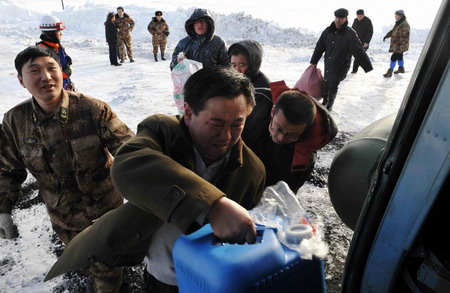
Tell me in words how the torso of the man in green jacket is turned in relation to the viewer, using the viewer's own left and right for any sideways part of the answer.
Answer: facing the viewer and to the right of the viewer

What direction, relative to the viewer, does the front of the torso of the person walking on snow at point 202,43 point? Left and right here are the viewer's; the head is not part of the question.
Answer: facing the viewer

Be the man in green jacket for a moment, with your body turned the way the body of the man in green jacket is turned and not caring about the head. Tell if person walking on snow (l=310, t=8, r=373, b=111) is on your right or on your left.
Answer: on your left

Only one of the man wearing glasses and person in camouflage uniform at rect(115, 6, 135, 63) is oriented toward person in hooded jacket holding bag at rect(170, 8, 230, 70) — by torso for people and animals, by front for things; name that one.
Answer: person in camouflage uniform at rect(115, 6, 135, 63)

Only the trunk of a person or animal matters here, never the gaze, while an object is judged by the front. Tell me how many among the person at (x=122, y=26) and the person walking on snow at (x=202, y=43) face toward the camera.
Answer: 2

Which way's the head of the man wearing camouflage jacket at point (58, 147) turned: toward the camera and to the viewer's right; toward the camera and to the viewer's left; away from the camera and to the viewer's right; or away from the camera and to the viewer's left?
toward the camera and to the viewer's right

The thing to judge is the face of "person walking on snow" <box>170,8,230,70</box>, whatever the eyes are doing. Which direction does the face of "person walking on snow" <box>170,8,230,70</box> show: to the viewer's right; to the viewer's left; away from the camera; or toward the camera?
toward the camera

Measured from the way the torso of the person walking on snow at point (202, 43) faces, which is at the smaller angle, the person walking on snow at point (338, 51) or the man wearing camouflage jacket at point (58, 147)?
the man wearing camouflage jacket

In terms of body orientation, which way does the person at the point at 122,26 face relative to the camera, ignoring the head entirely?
toward the camera

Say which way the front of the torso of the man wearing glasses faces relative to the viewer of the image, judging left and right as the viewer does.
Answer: facing the viewer and to the left of the viewer

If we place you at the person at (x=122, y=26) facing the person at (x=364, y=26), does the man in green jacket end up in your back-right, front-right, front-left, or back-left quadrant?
front-right

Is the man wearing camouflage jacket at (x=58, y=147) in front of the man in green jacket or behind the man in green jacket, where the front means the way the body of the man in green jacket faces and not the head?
behind

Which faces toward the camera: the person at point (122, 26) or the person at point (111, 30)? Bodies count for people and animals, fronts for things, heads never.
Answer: the person at point (122, 26)
